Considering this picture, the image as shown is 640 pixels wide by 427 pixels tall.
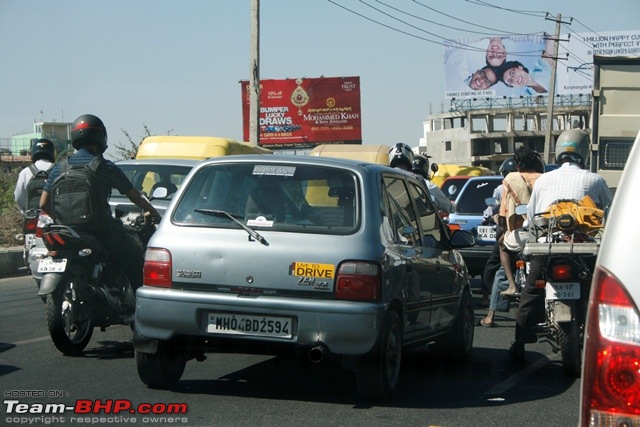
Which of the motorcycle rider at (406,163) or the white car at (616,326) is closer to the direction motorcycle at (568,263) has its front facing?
the motorcycle rider

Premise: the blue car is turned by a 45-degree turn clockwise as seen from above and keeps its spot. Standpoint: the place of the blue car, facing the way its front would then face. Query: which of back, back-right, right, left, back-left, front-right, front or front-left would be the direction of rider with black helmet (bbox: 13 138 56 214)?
back

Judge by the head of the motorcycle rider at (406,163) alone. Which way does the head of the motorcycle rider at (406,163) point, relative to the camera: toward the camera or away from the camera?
away from the camera

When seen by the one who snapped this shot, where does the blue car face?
facing away from the viewer

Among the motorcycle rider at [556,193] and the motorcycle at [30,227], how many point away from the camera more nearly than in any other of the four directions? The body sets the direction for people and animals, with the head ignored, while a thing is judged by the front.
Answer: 2

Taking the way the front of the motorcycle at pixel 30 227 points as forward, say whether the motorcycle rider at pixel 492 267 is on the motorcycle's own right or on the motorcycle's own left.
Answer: on the motorcycle's own right

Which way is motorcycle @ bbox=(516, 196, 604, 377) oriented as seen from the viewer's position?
away from the camera

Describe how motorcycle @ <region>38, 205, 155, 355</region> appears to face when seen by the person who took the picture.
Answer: facing away from the viewer and to the right of the viewer

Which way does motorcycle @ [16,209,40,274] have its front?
away from the camera

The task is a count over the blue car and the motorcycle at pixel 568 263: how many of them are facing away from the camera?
2

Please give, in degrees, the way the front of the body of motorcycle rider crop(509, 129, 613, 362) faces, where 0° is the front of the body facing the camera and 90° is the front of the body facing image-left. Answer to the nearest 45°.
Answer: approximately 180°

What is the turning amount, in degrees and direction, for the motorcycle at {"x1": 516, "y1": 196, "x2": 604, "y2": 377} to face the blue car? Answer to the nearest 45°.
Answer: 0° — it already faces it
